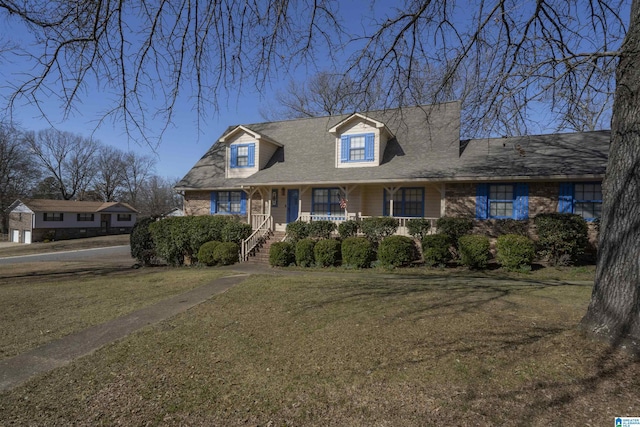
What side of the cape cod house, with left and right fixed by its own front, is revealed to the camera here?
front

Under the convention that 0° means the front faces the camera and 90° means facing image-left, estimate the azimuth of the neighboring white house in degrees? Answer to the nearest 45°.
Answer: approximately 315°

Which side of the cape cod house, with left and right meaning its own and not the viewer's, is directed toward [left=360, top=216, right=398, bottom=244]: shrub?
front

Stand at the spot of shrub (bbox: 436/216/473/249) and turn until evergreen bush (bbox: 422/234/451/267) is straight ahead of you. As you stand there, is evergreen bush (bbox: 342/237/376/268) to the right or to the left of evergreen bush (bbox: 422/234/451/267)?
right

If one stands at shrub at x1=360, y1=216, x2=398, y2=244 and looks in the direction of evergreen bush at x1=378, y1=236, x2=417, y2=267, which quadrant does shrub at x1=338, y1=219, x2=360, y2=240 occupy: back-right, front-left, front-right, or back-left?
back-right

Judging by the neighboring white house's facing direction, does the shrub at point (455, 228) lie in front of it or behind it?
in front

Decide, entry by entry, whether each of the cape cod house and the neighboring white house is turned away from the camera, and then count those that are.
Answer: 0

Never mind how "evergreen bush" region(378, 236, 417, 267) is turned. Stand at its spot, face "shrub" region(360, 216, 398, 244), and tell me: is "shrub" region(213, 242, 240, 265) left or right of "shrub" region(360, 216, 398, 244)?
left

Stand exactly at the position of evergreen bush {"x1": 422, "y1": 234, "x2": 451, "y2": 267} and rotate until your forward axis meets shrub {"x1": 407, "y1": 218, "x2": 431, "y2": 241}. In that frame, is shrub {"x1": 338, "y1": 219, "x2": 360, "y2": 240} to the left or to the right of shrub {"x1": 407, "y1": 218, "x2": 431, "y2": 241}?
left
